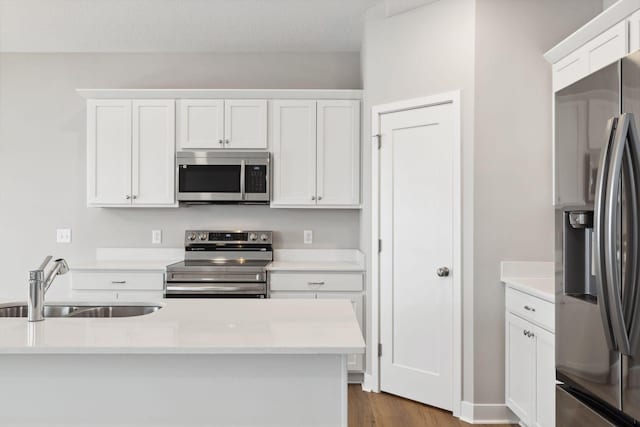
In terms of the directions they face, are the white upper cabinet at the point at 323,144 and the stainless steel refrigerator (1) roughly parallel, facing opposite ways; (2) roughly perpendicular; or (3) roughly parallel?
roughly perpendicular

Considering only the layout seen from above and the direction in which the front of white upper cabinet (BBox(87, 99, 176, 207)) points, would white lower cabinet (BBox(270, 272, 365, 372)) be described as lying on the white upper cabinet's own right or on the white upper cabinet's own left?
on the white upper cabinet's own left

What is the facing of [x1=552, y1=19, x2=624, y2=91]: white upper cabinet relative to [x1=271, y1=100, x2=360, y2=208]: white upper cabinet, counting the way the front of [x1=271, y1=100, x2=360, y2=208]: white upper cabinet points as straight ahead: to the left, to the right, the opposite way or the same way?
to the right

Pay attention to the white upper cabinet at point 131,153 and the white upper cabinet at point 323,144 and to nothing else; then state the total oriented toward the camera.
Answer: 2

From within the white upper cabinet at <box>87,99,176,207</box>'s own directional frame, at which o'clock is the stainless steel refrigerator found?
The stainless steel refrigerator is roughly at 11 o'clock from the white upper cabinet.

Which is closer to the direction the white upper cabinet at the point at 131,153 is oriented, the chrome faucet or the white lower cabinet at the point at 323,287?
the chrome faucet

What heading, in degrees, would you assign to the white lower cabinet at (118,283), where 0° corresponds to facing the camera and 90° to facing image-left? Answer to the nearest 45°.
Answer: approximately 0°
